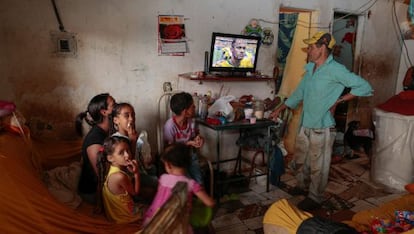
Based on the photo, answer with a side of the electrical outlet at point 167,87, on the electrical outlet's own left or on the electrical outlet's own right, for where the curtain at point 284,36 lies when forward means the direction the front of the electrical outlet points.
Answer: on the electrical outlet's own left

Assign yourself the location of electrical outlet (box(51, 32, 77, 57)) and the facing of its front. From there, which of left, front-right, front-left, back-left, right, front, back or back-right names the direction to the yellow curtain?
left

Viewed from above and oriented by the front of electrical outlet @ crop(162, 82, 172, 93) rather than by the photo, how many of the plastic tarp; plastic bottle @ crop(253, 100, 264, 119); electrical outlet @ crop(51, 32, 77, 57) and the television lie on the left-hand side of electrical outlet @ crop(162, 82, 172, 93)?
3

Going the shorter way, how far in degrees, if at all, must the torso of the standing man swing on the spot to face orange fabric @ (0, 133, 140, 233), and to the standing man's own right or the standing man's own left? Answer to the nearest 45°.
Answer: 0° — they already face it

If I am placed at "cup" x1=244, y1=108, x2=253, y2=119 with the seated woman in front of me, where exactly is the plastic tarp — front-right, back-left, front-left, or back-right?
back-left

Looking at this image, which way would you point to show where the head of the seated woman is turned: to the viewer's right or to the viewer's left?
to the viewer's right

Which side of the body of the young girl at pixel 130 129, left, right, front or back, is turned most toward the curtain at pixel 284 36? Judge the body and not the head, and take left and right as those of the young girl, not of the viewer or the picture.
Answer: left
